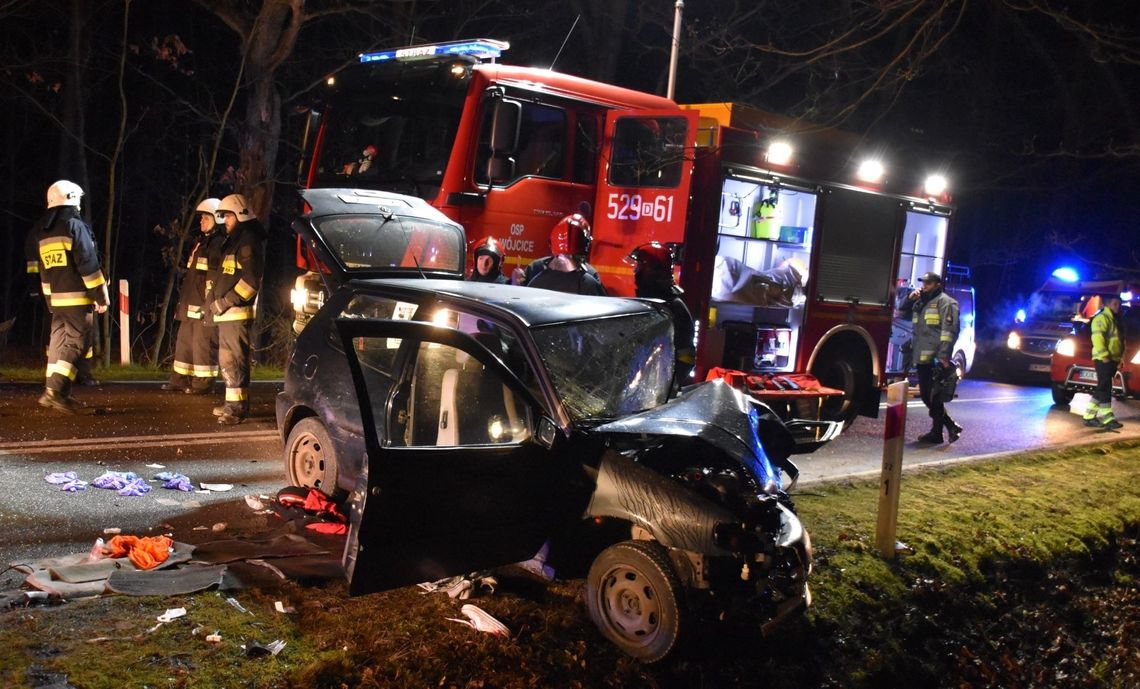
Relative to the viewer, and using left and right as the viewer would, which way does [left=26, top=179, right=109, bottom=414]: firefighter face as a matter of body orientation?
facing away from the viewer and to the right of the viewer

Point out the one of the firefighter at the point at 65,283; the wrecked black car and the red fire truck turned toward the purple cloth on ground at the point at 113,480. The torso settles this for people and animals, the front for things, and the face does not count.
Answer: the red fire truck

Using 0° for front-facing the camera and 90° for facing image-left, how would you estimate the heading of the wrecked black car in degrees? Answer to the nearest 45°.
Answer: approximately 315°

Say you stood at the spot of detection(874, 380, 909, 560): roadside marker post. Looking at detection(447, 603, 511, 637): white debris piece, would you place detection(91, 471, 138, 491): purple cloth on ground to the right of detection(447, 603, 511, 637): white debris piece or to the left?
right

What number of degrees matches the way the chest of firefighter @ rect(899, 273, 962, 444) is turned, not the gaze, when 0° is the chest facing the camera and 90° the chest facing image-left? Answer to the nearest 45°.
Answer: approximately 45°

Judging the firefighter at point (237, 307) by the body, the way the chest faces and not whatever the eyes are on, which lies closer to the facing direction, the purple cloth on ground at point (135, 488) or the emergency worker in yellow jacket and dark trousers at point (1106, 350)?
the purple cloth on ground

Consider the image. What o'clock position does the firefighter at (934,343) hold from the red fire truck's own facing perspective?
The firefighter is roughly at 7 o'clock from the red fire truck.

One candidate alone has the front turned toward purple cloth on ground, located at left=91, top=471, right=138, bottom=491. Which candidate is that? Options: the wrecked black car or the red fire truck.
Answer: the red fire truck

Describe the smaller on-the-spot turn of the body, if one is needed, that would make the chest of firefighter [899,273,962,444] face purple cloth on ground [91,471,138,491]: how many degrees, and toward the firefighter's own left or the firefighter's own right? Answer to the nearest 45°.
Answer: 0° — they already face it

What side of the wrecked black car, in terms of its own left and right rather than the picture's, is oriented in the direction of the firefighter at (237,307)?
back

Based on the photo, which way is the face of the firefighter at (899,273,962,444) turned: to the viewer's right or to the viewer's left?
to the viewer's left
